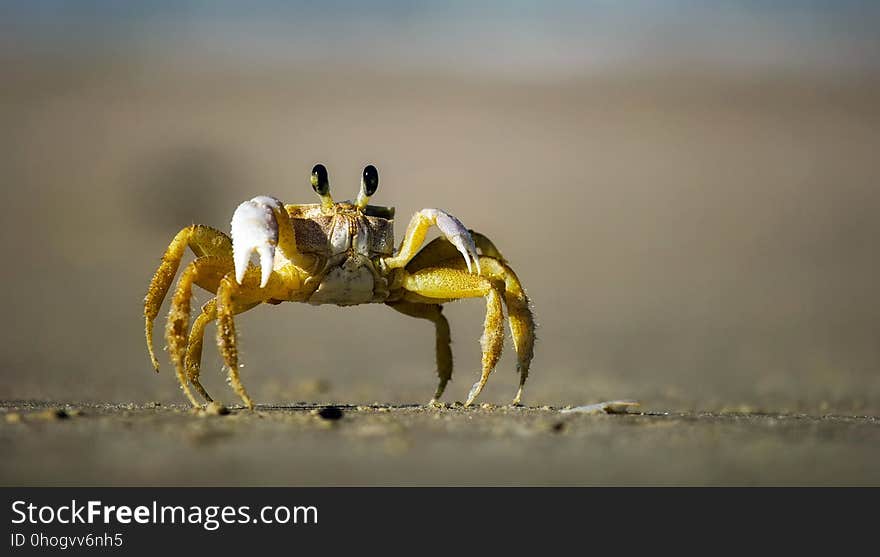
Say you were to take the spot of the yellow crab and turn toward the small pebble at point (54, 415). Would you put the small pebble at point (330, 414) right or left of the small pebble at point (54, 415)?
left

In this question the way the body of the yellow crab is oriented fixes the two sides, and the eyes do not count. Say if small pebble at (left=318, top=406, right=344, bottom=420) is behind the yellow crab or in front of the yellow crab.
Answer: in front

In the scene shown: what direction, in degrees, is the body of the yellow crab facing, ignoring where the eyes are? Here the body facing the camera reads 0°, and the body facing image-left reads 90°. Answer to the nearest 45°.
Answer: approximately 0°

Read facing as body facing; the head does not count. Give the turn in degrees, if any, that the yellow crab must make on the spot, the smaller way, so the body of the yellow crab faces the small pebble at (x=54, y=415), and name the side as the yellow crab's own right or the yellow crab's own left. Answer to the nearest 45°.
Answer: approximately 45° to the yellow crab's own right
